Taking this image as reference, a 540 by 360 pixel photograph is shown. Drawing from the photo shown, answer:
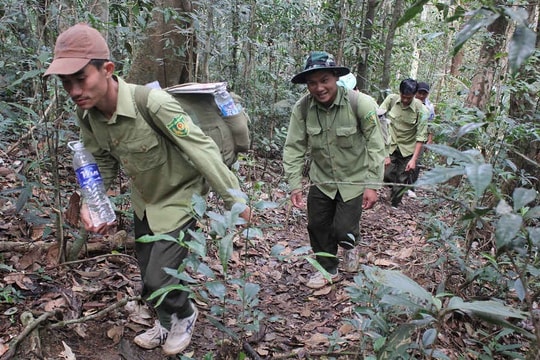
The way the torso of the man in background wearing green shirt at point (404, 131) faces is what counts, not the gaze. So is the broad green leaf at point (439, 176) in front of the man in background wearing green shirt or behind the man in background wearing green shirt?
in front

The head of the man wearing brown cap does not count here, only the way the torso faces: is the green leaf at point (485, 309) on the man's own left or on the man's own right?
on the man's own left

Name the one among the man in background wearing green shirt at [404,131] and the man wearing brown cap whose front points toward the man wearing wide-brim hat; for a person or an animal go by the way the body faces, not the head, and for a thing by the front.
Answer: the man in background wearing green shirt

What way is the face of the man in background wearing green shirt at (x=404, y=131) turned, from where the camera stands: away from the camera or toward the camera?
toward the camera

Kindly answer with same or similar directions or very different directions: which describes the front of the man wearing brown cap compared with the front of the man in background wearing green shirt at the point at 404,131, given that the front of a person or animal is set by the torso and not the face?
same or similar directions

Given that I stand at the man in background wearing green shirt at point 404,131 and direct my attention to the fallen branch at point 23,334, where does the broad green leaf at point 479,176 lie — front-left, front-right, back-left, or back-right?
front-left

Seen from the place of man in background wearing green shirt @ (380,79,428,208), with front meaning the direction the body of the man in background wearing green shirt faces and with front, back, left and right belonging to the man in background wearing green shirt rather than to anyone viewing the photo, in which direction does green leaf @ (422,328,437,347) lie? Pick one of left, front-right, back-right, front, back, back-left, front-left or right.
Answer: front

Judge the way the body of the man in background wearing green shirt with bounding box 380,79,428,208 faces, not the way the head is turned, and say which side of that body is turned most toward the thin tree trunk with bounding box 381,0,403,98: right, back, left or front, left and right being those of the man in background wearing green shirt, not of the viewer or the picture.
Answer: back

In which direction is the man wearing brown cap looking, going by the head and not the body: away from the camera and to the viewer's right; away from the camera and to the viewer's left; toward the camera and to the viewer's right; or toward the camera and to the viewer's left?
toward the camera and to the viewer's left

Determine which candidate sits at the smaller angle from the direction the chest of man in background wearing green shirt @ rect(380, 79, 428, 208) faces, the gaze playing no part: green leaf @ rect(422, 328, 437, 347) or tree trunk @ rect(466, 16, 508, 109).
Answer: the green leaf

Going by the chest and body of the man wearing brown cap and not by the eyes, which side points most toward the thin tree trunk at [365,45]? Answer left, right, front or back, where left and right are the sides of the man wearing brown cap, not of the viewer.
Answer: back
